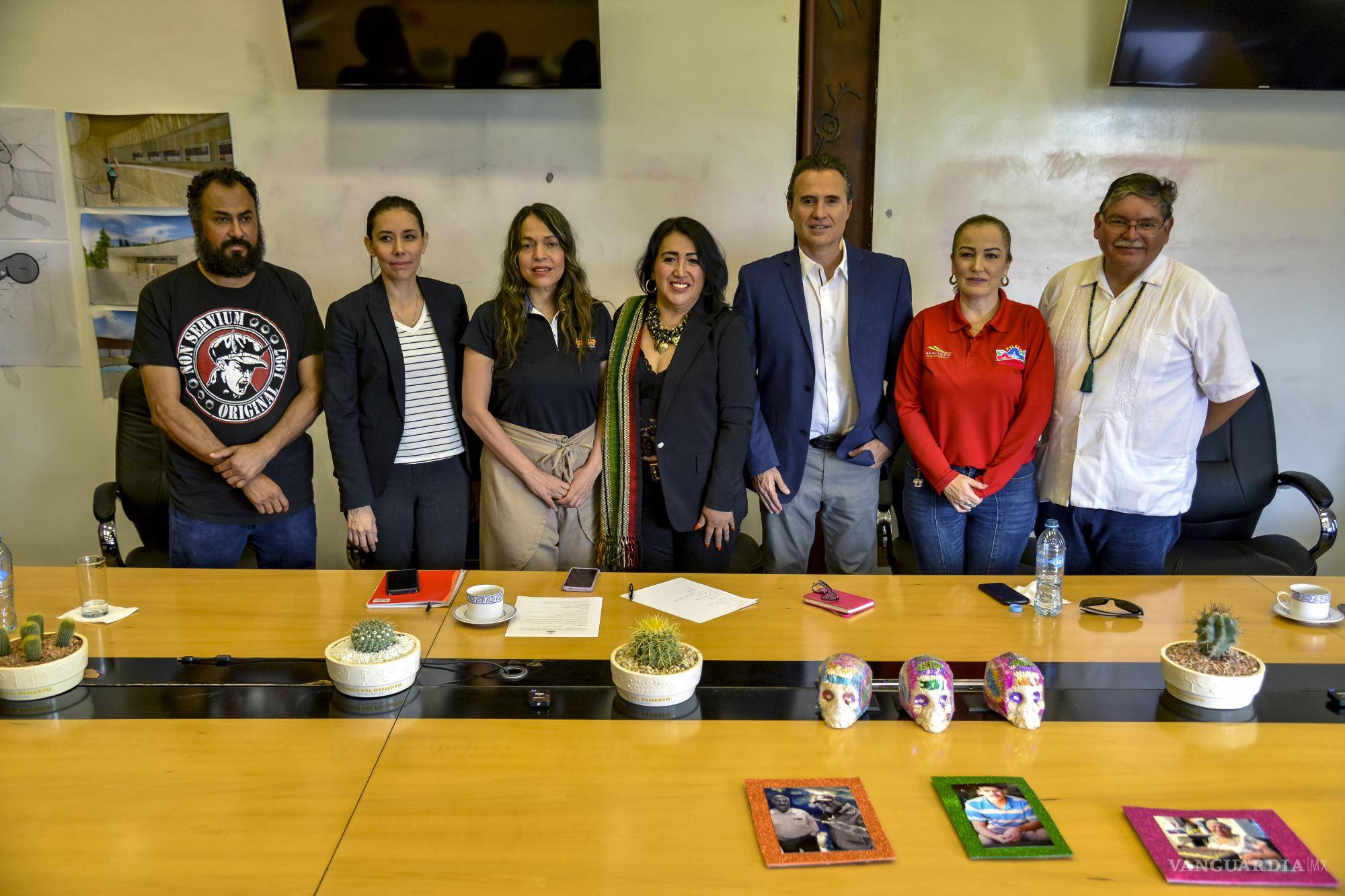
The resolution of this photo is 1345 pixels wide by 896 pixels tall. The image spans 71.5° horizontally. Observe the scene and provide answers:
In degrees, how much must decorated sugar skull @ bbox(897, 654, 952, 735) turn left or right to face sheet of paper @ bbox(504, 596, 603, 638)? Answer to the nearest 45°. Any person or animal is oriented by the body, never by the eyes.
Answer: approximately 135° to its right

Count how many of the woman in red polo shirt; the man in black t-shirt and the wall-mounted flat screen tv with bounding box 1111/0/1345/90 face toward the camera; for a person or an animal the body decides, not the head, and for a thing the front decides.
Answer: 3

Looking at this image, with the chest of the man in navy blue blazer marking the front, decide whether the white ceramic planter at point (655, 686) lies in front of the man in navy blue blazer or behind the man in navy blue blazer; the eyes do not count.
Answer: in front

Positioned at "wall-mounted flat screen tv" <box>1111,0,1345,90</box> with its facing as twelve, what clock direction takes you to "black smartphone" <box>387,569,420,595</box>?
The black smartphone is roughly at 1 o'clock from the wall-mounted flat screen tv.

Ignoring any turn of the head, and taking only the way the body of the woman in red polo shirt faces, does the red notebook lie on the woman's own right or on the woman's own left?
on the woman's own right

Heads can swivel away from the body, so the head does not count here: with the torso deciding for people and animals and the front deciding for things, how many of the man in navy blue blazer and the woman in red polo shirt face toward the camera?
2

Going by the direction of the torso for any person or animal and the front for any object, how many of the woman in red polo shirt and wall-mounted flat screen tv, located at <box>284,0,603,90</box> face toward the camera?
2

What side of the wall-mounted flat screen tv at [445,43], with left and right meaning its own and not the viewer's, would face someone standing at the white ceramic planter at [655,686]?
front

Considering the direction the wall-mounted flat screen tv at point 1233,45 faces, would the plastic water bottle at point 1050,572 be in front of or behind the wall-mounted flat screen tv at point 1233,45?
in front

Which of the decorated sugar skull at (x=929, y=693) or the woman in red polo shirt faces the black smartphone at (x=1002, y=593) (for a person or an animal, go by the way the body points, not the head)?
the woman in red polo shirt

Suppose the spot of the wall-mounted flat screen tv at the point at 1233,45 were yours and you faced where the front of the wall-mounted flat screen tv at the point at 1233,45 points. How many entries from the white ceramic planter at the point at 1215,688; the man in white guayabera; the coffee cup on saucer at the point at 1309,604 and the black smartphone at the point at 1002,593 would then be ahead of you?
4

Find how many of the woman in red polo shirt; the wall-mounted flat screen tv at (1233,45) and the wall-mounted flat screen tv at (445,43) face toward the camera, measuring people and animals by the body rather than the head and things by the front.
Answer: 3

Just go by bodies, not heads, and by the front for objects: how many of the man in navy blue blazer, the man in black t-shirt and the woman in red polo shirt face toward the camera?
3

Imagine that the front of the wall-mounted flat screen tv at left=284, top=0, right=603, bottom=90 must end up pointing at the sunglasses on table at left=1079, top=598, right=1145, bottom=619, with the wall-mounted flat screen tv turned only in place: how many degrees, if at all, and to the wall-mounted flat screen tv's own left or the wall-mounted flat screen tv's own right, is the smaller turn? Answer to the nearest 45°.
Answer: approximately 45° to the wall-mounted flat screen tv's own left
